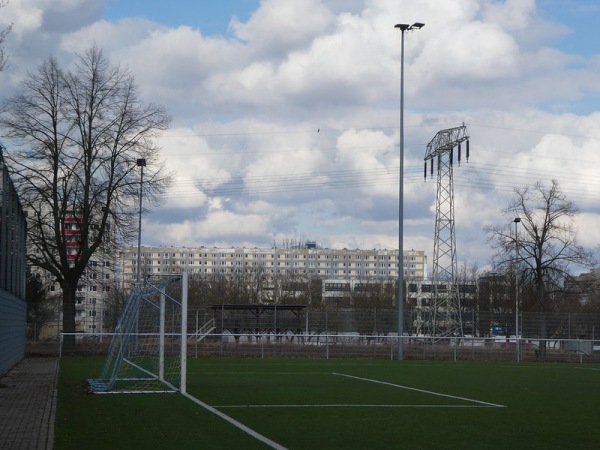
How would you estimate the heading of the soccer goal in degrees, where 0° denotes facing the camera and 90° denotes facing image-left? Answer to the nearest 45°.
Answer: approximately 270°

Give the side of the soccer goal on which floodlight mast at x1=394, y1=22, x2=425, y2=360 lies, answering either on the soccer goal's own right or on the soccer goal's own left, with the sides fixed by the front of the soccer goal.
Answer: on the soccer goal's own left

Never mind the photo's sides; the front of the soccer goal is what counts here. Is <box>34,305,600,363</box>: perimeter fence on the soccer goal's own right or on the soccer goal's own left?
on the soccer goal's own left
